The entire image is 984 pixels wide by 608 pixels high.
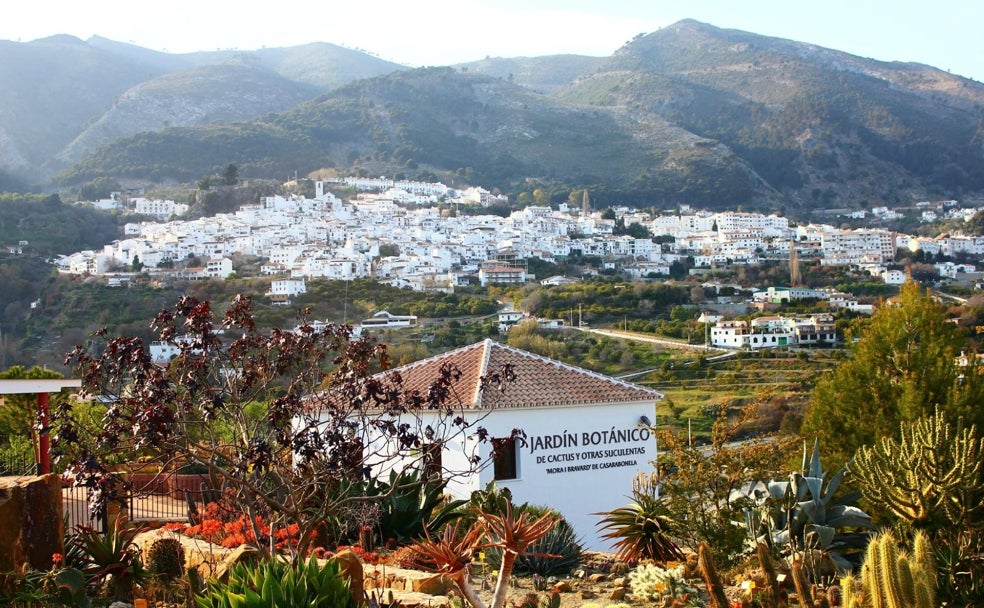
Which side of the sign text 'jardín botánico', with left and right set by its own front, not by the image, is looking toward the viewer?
front

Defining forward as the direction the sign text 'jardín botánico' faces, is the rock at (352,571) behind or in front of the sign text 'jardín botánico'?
in front

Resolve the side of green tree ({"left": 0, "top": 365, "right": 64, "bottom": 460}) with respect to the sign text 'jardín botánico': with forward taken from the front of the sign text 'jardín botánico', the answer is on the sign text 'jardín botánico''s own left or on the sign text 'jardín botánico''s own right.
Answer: on the sign text 'jardín botánico''s own right

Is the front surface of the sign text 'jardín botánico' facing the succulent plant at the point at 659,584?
yes

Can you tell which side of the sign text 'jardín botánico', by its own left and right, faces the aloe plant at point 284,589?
front

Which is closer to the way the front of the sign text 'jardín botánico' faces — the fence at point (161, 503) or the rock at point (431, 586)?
the rock

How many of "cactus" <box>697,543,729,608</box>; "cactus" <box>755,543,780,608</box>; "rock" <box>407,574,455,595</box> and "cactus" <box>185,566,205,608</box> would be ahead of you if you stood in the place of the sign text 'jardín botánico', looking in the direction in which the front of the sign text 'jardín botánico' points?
4

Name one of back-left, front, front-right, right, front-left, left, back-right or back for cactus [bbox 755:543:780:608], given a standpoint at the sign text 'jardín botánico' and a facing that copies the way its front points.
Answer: front

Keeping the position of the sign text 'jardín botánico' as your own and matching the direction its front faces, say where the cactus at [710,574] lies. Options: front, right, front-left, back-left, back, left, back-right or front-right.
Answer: front

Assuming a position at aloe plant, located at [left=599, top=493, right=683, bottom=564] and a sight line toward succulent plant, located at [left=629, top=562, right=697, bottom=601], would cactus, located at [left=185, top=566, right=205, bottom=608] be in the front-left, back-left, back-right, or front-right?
front-right

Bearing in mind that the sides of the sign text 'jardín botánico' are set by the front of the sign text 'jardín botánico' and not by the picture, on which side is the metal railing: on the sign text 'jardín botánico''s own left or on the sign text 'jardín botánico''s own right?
on the sign text 'jardín botánico''s own right

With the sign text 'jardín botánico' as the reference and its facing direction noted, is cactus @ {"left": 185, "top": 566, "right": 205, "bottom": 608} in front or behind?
in front
